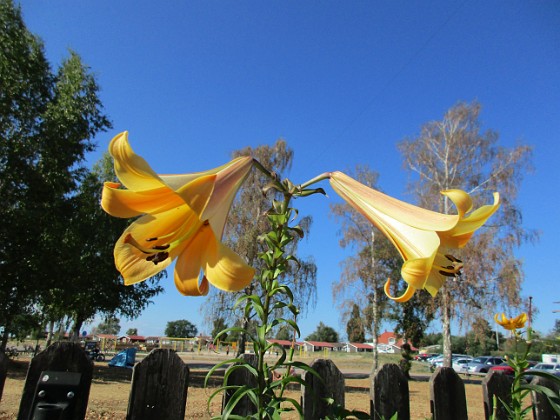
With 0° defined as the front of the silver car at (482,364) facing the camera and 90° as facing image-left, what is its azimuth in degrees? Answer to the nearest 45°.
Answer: approximately 45°

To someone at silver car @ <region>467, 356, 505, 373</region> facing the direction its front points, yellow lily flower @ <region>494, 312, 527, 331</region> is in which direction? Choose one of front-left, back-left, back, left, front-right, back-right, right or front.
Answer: front-left

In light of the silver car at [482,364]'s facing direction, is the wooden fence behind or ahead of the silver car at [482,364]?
ahead

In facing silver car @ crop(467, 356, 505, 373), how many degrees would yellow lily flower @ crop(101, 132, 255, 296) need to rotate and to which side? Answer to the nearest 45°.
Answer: approximately 180°

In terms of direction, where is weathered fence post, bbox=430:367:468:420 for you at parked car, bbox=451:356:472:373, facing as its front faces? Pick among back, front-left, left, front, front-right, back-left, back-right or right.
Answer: front-left

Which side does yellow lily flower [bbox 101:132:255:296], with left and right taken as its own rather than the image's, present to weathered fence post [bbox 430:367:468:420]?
back

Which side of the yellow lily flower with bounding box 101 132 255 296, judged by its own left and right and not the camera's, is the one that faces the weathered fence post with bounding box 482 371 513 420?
back

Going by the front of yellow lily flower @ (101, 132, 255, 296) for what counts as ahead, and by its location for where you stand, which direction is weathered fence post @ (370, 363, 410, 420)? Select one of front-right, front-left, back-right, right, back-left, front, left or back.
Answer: back

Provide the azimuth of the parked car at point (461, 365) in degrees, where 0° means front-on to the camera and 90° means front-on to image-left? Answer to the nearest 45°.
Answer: approximately 45°

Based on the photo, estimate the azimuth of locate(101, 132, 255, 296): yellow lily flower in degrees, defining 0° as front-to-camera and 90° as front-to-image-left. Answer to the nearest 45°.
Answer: approximately 45°

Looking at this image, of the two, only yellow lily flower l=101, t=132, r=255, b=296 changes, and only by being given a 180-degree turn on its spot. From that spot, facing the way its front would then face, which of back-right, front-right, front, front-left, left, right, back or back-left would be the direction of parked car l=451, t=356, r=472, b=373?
front

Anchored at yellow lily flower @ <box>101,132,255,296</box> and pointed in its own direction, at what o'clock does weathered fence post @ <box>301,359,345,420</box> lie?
The weathered fence post is roughly at 6 o'clock from the yellow lily flower.
